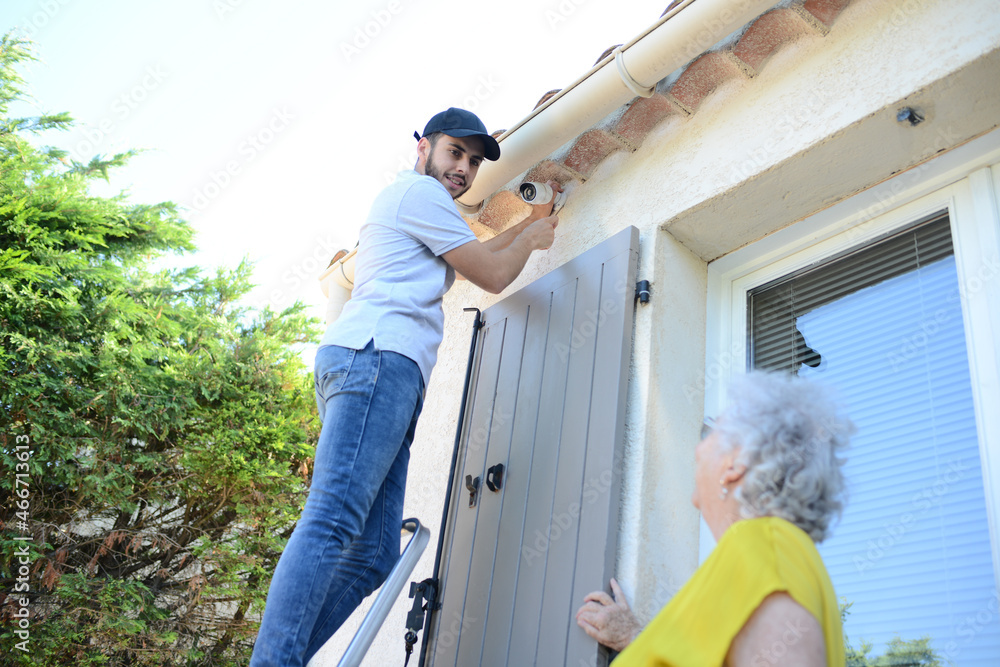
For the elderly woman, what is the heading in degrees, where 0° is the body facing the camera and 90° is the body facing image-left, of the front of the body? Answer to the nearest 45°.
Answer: approximately 90°

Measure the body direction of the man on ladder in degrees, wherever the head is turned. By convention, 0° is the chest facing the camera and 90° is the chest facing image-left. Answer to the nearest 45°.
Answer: approximately 270°

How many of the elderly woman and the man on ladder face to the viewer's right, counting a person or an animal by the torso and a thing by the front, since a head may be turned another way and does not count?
1

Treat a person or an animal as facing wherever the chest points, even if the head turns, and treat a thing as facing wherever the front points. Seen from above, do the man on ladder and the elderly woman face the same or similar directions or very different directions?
very different directions

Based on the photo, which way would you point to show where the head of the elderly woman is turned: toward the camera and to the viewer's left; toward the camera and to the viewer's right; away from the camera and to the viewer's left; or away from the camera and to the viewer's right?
away from the camera and to the viewer's left

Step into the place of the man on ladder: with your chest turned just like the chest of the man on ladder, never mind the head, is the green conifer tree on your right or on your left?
on your left
